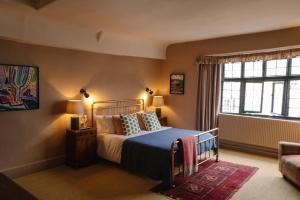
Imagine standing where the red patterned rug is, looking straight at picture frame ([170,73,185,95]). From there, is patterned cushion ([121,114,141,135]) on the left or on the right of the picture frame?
left

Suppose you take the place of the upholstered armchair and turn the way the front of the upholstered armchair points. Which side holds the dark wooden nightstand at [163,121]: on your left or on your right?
on your right

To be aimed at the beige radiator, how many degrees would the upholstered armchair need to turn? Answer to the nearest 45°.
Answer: approximately 90° to its right

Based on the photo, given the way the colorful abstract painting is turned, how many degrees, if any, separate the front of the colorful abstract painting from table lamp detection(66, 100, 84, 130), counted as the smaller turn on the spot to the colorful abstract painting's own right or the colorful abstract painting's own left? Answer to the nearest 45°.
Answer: approximately 45° to the colorful abstract painting's own left

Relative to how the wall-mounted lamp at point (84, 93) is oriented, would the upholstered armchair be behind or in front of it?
in front

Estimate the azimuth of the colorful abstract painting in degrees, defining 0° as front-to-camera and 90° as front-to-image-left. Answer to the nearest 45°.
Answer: approximately 315°

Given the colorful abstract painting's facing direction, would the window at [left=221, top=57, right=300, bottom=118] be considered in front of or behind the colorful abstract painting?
in front
